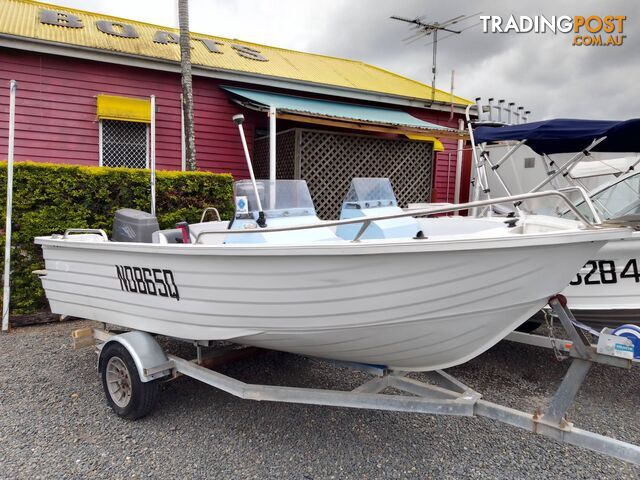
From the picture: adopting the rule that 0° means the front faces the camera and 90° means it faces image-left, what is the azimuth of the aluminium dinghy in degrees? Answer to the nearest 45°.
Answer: approximately 315°

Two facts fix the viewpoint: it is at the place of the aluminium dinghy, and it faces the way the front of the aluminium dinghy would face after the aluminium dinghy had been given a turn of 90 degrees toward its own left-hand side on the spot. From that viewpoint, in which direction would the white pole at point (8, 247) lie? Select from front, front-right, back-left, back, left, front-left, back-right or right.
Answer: left

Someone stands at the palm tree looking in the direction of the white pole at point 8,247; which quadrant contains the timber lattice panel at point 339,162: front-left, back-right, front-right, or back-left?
back-left

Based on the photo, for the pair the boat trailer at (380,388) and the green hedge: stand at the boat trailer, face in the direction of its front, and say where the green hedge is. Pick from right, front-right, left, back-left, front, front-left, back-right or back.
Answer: back

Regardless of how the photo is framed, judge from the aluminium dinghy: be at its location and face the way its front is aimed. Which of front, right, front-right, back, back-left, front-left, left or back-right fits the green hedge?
back

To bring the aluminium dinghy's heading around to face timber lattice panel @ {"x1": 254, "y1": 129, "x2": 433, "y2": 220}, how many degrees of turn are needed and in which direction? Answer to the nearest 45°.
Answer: approximately 135° to its left

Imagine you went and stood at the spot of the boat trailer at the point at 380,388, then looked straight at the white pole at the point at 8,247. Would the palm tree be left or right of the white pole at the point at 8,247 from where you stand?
right

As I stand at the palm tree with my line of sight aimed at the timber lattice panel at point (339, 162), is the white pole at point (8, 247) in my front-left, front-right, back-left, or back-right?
back-right
